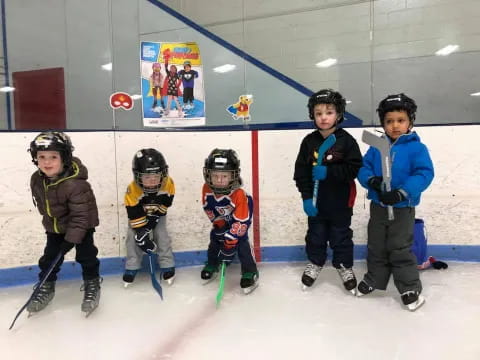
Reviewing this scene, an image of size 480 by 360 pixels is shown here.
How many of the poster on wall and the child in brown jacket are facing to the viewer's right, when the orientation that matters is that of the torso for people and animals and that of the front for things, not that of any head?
0

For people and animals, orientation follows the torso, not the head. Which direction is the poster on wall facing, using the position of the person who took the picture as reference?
facing the viewer

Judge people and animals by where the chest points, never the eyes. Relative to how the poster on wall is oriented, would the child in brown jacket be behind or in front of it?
in front

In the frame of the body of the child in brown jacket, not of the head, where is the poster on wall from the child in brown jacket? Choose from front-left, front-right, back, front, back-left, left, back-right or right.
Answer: back

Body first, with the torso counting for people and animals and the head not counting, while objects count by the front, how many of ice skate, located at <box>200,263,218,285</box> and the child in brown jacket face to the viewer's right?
0

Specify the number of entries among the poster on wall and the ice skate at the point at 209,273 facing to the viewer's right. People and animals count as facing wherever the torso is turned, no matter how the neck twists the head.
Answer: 0

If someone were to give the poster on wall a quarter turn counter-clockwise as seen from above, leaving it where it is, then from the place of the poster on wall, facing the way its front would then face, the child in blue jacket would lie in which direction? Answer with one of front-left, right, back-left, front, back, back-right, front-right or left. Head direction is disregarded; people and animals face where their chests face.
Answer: front-right

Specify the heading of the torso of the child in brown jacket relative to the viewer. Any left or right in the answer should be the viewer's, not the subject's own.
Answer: facing the viewer and to the left of the viewer
